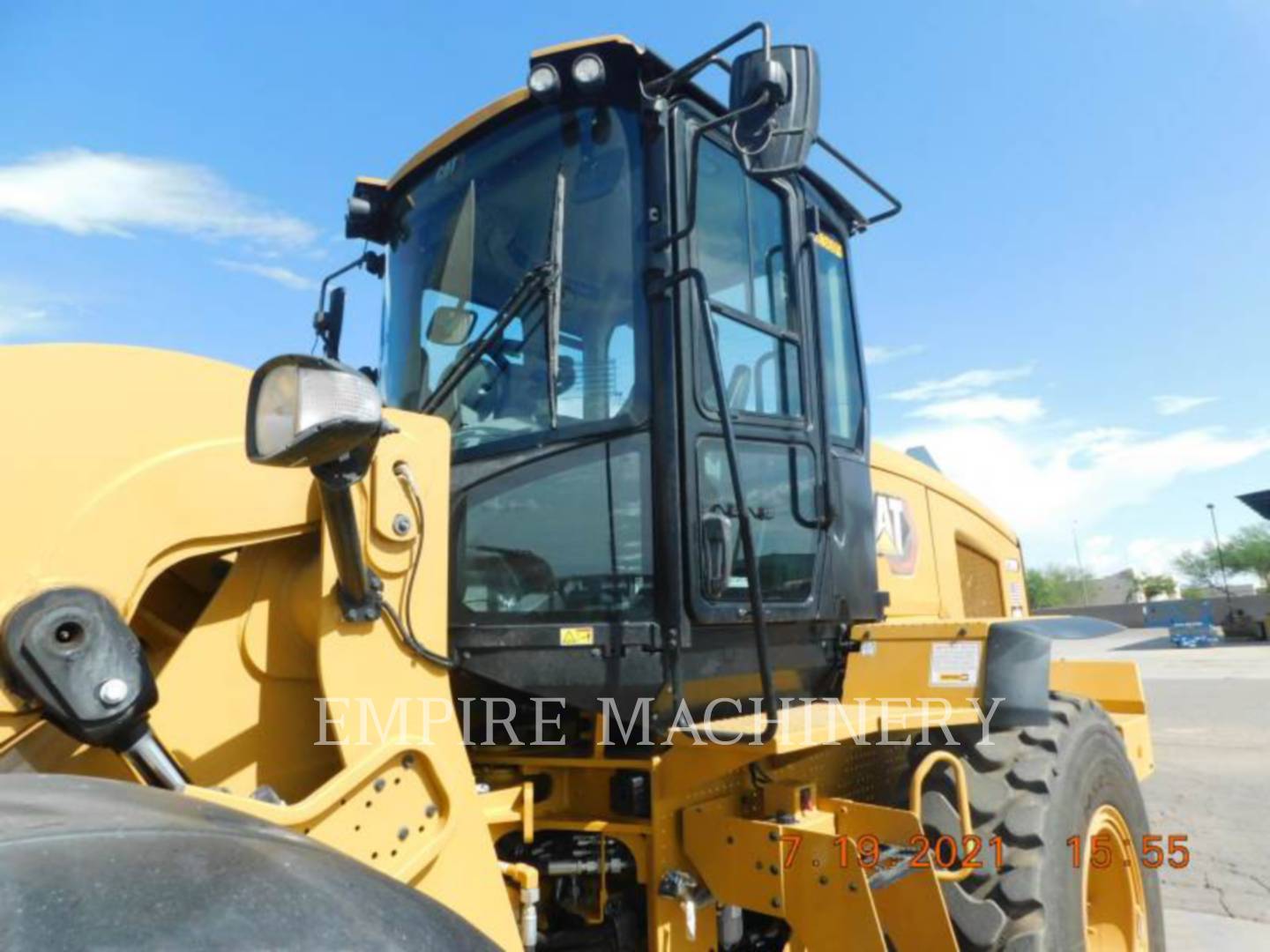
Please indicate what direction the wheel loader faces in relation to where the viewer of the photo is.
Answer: facing the viewer and to the left of the viewer
